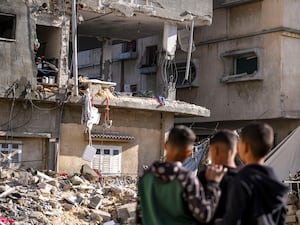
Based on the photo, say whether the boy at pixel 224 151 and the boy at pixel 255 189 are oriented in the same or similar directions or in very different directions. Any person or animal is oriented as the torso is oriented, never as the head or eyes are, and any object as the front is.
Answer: same or similar directions

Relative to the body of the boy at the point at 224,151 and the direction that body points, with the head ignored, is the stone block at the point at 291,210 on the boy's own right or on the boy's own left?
on the boy's own right

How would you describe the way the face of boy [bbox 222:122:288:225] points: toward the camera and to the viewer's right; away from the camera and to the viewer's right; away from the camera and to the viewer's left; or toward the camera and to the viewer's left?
away from the camera and to the viewer's left

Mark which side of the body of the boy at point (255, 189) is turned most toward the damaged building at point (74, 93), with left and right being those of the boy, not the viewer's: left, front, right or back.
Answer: front

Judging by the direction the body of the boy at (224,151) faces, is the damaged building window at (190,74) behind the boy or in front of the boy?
in front

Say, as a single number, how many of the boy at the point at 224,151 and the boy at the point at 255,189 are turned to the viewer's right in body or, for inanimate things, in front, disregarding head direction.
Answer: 0

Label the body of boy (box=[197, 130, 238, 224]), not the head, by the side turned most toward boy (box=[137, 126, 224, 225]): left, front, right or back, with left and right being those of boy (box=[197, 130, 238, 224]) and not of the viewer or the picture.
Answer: left

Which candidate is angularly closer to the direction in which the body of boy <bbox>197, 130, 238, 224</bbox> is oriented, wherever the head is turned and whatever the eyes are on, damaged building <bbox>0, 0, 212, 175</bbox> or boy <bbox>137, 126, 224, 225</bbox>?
the damaged building

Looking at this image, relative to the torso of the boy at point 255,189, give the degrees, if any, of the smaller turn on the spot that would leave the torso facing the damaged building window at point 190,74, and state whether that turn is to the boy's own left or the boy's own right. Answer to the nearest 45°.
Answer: approximately 45° to the boy's own right

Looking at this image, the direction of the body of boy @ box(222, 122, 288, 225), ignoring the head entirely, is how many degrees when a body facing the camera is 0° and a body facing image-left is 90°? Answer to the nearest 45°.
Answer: approximately 135°

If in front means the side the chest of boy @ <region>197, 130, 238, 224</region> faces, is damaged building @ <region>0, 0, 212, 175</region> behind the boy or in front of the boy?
in front
